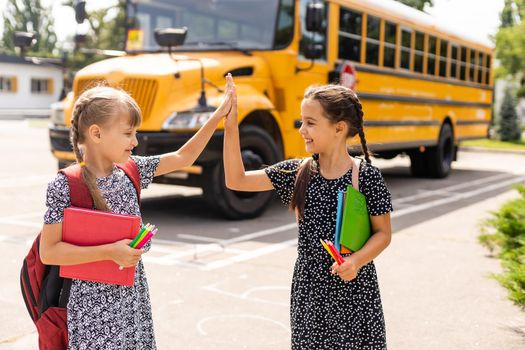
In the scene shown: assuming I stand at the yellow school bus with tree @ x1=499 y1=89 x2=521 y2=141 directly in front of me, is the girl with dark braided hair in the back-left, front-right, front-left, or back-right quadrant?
back-right

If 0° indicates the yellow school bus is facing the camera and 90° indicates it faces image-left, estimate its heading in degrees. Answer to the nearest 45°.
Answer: approximately 45°

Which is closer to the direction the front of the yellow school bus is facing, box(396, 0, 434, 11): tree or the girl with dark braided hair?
the girl with dark braided hair

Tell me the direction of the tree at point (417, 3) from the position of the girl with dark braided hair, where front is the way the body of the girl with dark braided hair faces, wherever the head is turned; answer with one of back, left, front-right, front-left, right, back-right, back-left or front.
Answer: back-right

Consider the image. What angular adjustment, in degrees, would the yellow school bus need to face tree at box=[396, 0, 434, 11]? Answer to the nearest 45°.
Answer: approximately 135° to its right

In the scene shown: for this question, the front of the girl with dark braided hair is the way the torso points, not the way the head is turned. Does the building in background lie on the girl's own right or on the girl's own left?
on the girl's own right

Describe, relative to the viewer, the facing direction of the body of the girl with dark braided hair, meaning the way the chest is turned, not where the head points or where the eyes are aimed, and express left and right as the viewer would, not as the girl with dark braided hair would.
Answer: facing the viewer and to the left of the viewer

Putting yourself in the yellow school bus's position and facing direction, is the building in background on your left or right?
on your right

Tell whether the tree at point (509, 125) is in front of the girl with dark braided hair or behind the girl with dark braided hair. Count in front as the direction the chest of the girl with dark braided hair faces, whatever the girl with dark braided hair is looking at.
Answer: behind

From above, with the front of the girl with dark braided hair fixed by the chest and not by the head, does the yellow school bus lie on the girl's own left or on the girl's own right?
on the girl's own right

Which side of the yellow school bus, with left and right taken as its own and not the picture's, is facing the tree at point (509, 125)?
back

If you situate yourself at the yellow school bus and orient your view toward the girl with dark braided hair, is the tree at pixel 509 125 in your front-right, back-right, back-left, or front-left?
back-left

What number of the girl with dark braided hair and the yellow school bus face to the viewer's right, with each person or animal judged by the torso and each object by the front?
0

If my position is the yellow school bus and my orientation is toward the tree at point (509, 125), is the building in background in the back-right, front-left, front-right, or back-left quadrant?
front-left
